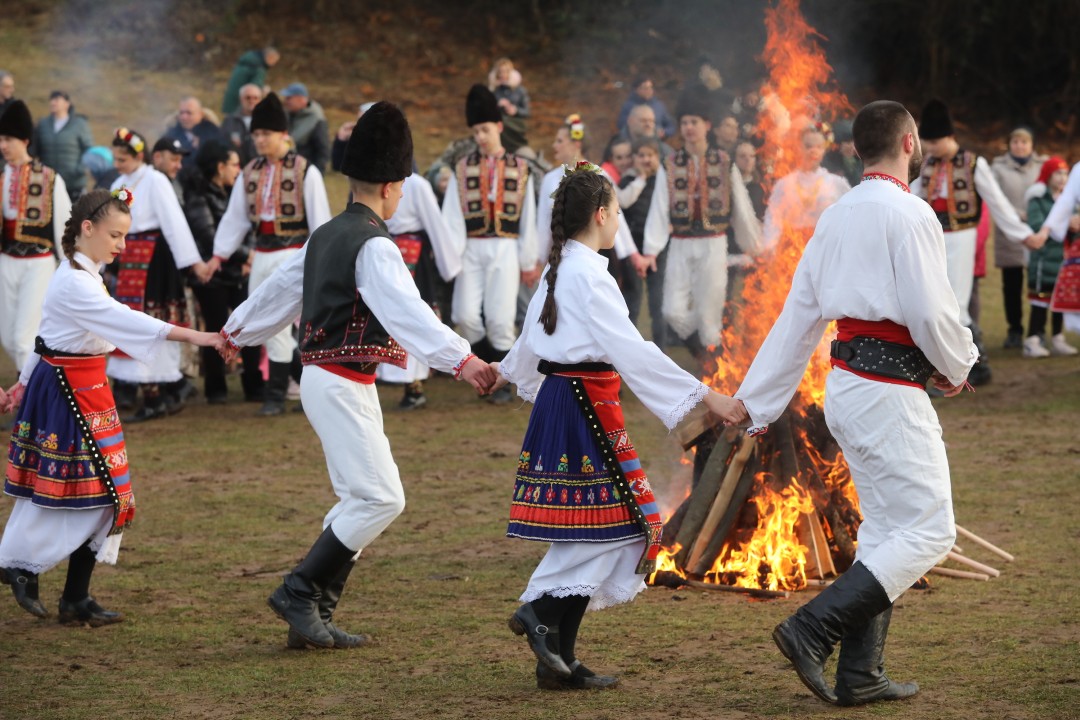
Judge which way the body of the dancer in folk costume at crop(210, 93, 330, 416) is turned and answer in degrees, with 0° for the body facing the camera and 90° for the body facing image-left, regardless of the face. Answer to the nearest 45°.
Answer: approximately 45°

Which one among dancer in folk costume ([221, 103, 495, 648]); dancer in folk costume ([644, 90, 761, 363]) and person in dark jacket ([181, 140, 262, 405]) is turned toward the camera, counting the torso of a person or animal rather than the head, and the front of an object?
dancer in folk costume ([644, 90, 761, 363])

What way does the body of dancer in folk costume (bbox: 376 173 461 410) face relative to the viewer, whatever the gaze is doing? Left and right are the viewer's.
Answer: facing the viewer and to the left of the viewer

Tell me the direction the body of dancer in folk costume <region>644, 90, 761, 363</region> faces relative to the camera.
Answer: toward the camera

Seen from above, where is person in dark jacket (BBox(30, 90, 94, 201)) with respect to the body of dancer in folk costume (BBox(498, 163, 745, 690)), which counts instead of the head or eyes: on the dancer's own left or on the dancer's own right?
on the dancer's own left

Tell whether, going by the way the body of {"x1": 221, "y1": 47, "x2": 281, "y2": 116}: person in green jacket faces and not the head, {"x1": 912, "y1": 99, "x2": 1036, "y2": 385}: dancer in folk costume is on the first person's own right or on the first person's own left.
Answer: on the first person's own right

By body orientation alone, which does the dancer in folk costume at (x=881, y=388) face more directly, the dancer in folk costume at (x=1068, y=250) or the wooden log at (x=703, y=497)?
the dancer in folk costume

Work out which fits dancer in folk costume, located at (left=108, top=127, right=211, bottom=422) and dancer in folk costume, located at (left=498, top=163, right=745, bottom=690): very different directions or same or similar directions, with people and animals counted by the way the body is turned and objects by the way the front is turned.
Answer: very different directions

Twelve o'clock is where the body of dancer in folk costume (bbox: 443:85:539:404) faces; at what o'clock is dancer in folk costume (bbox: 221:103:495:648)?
dancer in folk costume (bbox: 221:103:495:648) is roughly at 12 o'clock from dancer in folk costume (bbox: 443:85:539:404).

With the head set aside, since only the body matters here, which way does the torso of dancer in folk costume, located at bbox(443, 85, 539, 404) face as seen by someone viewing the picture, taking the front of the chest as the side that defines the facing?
toward the camera

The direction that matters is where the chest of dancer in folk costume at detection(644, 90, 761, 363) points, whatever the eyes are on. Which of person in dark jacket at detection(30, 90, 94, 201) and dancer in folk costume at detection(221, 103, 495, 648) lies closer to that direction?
the dancer in folk costume
